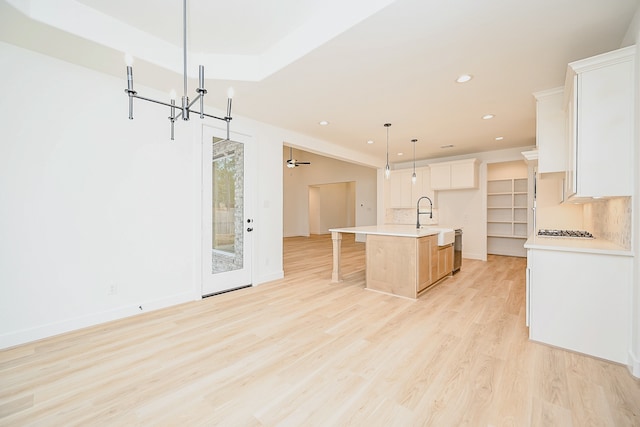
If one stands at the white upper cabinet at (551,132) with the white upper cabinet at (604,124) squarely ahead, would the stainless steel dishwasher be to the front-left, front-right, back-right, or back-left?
back-right

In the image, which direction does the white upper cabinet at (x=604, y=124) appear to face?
to the viewer's left

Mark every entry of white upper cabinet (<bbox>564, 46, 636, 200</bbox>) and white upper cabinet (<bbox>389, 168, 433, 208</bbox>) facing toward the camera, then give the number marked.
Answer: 1

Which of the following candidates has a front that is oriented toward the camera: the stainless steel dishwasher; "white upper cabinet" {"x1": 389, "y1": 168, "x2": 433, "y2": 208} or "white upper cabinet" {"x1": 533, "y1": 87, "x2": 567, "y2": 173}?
"white upper cabinet" {"x1": 389, "y1": 168, "x2": 433, "y2": 208}

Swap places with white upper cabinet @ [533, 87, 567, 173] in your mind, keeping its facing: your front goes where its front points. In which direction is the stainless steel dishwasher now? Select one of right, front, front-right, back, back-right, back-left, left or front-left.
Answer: front-right

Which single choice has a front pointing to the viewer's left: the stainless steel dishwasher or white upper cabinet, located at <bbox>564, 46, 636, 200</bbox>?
the white upper cabinet

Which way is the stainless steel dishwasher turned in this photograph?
to the viewer's right

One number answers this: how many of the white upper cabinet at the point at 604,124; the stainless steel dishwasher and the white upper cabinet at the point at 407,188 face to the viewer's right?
1

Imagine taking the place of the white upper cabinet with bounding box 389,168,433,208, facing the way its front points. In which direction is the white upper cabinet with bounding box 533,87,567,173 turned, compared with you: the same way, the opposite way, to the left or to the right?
to the right

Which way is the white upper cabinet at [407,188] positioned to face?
toward the camera

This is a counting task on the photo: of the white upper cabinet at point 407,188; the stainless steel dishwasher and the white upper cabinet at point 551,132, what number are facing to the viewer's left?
1

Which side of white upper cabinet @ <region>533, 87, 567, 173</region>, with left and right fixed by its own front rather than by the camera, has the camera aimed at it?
left
